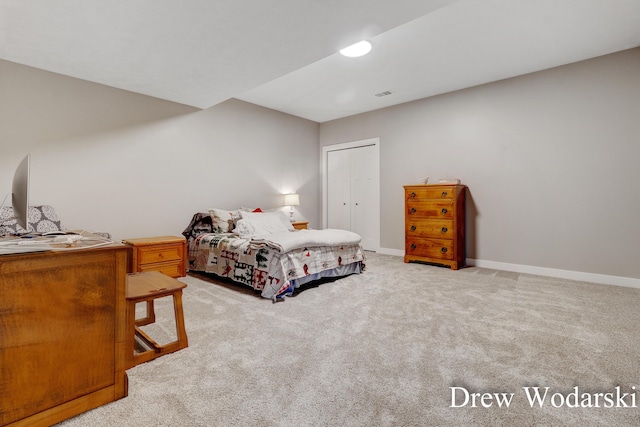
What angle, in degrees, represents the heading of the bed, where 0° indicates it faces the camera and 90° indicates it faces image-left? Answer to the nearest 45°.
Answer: approximately 315°

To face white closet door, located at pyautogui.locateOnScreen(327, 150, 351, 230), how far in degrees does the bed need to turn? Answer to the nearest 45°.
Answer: approximately 90° to its left

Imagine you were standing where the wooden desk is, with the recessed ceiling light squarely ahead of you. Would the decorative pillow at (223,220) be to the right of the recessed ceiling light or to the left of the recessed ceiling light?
left

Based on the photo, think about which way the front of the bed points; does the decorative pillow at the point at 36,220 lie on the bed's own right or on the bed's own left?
on the bed's own right

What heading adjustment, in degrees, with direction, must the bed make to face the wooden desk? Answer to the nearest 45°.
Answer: approximately 45° to its right
